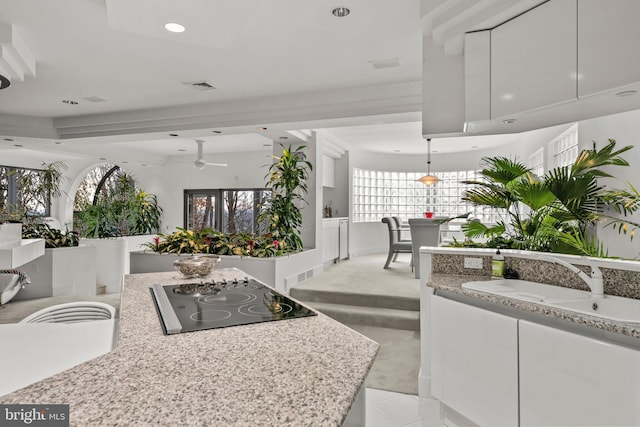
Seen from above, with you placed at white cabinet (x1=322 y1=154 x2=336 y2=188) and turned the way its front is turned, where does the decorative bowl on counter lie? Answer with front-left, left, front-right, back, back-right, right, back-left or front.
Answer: front-right

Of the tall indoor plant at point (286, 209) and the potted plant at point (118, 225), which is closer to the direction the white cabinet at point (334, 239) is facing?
the tall indoor plant

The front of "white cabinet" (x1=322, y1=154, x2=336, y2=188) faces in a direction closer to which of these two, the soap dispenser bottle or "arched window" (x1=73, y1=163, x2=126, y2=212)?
the soap dispenser bottle

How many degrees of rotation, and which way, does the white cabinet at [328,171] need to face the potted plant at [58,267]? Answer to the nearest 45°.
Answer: approximately 90° to its right

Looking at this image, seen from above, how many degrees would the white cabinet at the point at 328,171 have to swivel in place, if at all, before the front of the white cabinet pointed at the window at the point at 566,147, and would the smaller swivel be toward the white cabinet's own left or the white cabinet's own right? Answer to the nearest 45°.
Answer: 0° — it already faces it

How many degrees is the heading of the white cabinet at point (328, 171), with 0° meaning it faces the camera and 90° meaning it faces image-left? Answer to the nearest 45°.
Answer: approximately 315°

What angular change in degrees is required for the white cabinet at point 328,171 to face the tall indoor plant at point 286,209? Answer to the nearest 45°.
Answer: approximately 45° to its right

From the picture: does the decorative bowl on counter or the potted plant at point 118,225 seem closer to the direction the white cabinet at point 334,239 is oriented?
the decorative bowl on counter

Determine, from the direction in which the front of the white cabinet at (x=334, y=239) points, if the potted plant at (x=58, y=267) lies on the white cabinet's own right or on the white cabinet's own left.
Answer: on the white cabinet's own right
